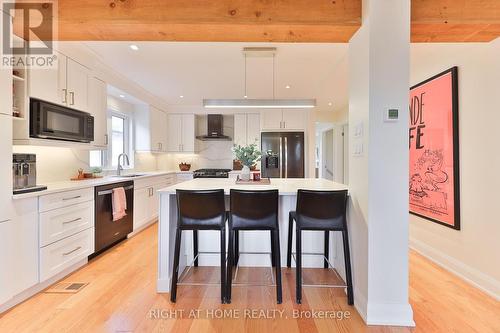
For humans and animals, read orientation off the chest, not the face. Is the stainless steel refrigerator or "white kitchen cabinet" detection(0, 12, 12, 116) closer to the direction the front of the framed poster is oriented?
the white kitchen cabinet

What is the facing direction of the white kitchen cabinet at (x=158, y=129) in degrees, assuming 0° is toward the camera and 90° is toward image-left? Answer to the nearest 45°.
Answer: approximately 315°

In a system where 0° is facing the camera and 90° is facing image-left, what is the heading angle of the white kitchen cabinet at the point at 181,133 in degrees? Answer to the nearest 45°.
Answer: approximately 0°
